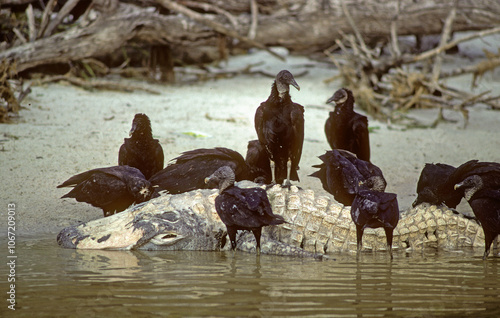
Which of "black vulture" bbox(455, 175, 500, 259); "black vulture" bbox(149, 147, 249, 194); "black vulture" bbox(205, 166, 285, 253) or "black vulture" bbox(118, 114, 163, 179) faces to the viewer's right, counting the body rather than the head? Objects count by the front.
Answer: "black vulture" bbox(149, 147, 249, 194)

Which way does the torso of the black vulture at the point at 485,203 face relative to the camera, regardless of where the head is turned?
to the viewer's left

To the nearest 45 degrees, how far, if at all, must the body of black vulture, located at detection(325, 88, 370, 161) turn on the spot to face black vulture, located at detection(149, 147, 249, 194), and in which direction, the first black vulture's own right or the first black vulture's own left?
0° — it already faces it

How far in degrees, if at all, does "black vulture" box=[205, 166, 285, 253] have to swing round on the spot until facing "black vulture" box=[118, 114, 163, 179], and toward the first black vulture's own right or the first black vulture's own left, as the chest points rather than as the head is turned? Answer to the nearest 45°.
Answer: approximately 45° to the first black vulture's own right

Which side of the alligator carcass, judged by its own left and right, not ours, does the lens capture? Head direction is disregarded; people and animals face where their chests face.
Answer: left

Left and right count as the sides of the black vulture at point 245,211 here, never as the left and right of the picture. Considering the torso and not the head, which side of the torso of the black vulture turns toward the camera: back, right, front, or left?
left

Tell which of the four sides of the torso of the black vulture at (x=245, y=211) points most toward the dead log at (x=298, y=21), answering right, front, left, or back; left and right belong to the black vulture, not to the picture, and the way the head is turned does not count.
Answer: right

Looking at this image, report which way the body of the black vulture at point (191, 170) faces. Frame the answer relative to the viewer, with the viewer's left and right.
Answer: facing to the right of the viewer

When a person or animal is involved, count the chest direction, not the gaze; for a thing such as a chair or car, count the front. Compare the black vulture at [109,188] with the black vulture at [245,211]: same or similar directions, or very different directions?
very different directions
